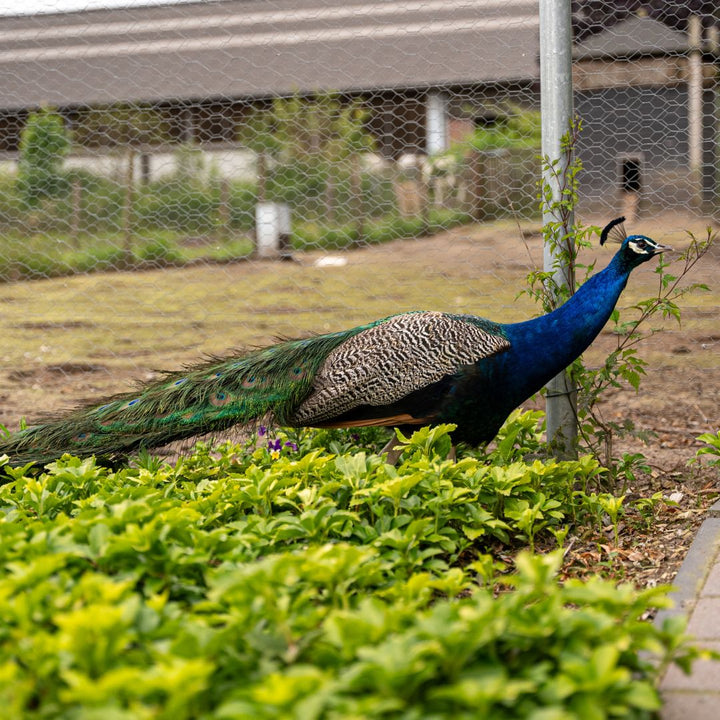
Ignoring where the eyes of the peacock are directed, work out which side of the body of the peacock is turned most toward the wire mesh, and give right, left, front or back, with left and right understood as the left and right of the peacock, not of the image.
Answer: left

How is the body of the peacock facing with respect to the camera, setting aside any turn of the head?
to the viewer's right

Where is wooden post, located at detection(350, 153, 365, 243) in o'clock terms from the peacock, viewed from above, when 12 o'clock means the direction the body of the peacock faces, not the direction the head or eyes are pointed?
The wooden post is roughly at 9 o'clock from the peacock.

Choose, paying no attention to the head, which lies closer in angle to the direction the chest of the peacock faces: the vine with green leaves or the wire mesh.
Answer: the vine with green leaves

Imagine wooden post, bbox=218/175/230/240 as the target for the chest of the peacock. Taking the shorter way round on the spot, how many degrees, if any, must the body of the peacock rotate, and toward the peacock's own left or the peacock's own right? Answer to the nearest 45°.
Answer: approximately 90° to the peacock's own left

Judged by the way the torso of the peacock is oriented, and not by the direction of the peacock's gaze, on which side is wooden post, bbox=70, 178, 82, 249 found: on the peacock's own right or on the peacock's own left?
on the peacock's own left

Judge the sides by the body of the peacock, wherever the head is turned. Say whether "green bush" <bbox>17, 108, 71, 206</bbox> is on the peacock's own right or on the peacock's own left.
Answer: on the peacock's own left

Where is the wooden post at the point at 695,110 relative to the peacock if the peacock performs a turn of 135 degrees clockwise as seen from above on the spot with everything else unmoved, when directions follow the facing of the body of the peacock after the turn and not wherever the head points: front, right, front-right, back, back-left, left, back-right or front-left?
back

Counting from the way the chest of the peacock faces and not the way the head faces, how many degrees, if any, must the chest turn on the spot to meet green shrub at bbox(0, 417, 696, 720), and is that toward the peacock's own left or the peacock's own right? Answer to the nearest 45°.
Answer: approximately 90° to the peacock's own right

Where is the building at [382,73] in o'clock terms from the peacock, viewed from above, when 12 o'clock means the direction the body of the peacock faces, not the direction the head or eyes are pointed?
The building is roughly at 9 o'clock from the peacock.

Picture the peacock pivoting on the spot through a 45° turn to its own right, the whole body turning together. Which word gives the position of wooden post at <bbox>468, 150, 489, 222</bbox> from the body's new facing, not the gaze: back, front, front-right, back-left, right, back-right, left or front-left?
back-left
